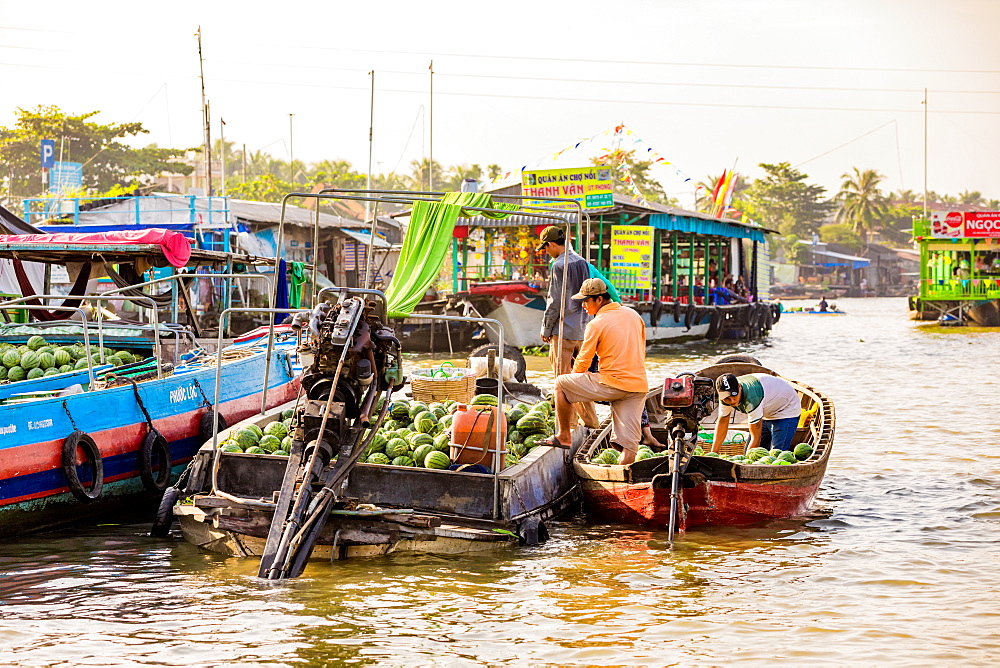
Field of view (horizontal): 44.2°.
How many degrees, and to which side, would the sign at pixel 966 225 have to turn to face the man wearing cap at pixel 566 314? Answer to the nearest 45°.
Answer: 0° — it already faces them

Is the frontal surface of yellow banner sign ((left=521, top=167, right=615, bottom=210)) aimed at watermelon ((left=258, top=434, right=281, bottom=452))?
yes

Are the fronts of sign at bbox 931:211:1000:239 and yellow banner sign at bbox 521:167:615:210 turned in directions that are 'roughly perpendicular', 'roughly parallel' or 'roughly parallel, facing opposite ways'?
roughly parallel

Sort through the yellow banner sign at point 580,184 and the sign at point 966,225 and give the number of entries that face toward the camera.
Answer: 2

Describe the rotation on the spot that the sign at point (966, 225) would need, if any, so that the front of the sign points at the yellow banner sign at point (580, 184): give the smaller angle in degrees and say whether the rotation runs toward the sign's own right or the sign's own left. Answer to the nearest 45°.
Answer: approximately 45° to the sign's own right

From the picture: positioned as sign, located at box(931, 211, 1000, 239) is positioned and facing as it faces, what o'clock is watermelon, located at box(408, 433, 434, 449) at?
The watermelon is roughly at 12 o'clock from the sign.

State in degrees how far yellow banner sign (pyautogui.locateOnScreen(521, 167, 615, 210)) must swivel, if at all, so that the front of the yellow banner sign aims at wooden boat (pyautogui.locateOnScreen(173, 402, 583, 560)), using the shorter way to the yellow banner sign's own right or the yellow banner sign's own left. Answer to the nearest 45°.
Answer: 0° — it already faces it

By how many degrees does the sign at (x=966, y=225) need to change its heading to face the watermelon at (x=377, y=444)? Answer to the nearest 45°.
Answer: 0° — it already faces it

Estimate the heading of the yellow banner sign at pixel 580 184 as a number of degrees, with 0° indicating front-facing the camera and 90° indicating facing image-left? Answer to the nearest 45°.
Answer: approximately 0°

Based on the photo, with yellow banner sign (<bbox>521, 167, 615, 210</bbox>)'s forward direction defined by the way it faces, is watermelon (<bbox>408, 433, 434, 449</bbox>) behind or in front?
in front

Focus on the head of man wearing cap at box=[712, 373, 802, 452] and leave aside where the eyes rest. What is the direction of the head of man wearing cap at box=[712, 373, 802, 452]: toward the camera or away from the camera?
toward the camera

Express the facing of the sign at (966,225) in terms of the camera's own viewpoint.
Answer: facing the viewer

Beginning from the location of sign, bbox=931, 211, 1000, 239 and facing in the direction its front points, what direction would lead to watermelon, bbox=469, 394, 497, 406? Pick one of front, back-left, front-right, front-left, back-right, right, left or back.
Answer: front

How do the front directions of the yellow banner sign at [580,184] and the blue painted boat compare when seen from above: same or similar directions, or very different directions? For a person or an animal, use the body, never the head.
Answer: very different directions

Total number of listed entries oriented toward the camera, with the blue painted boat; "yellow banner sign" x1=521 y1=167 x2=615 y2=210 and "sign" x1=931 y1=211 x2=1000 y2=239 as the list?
2

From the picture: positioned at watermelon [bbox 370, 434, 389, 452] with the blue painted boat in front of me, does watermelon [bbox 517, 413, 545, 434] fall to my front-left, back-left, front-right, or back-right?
back-right

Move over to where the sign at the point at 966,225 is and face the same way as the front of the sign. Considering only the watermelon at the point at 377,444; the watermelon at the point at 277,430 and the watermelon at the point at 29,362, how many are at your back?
0

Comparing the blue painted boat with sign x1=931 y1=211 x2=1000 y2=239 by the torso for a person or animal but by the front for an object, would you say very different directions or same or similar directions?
very different directions
